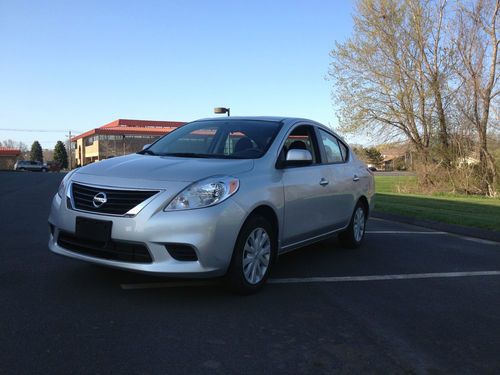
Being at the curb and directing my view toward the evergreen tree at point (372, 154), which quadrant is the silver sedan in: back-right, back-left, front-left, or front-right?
back-left

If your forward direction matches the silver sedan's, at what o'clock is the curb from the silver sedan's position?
The curb is roughly at 6 o'clock from the silver sedan.

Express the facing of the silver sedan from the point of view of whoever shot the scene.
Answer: facing the viewer and to the left of the viewer

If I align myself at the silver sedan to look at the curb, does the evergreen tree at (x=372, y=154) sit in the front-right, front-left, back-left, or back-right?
front-left

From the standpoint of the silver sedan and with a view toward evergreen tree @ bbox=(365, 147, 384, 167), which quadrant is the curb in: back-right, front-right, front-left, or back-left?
front-right

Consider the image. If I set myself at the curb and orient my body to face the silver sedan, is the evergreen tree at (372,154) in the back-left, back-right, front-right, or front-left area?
back-right

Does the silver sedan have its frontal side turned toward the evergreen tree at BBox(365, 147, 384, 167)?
no
